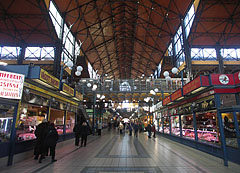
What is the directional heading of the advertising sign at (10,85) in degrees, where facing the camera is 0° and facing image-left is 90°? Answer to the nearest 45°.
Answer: approximately 0°

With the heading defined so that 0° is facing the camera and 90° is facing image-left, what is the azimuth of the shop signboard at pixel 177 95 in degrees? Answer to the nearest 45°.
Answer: approximately 45°

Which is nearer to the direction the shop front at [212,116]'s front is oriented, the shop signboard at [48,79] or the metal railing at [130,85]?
the shop signboard

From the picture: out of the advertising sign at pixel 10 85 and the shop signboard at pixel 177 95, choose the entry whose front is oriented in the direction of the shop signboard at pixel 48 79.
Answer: the shop signboard at pixel 177 95
